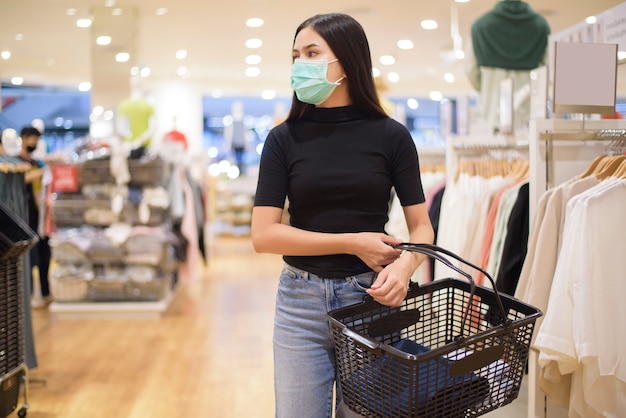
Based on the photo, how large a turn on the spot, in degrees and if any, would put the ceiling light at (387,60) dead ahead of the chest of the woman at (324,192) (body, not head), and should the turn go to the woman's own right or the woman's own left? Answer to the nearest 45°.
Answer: approximately 180°

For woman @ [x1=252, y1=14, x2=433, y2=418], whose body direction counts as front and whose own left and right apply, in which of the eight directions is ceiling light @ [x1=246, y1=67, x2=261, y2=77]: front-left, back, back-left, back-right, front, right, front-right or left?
back

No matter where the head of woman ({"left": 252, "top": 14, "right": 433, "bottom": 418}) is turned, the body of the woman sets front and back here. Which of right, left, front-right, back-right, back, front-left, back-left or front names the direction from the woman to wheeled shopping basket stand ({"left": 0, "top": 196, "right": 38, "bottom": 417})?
back-right

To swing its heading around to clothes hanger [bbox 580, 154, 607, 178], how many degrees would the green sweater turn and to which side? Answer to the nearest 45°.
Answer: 0° — it already faces it

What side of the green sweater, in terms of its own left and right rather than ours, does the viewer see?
front

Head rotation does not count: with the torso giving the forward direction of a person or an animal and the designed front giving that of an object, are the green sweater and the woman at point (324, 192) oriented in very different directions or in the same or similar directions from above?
same or similar directions

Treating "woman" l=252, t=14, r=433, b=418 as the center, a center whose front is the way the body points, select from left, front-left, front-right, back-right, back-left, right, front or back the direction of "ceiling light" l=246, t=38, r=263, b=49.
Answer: back

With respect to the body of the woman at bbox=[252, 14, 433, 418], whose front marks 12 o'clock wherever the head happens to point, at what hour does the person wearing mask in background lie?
The person wearing mask in background is roughly at 5 o'clock from the woman.

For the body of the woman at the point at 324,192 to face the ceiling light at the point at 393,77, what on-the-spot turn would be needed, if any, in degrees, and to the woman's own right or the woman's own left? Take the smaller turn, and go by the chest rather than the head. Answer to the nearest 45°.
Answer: approximately 180°

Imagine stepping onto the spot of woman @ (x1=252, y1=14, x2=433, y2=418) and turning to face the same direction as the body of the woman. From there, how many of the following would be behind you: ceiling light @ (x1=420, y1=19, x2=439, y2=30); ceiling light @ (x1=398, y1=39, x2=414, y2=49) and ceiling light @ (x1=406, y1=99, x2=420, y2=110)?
3

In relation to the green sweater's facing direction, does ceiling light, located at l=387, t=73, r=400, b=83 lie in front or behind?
behind

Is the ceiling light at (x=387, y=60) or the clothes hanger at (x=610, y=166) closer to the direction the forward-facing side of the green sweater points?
the clothes hanger

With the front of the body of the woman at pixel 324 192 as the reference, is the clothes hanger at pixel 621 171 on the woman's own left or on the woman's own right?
on the woman's own left

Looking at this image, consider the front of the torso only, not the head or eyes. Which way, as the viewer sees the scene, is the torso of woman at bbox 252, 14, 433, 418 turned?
toward the camera

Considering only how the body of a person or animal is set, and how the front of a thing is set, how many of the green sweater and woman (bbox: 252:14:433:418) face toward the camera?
2

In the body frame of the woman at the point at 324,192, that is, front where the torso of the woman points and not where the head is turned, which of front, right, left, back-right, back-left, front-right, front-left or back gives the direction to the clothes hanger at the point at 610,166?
back-left
